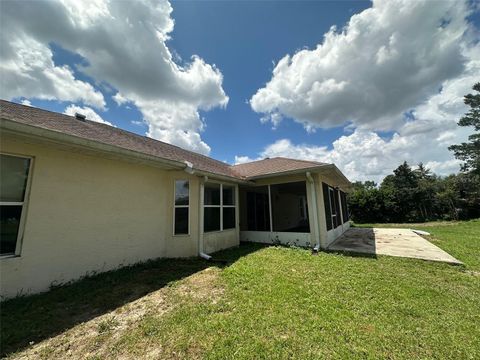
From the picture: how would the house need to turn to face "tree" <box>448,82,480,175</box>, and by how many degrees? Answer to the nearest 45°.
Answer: approximately 135° to its right

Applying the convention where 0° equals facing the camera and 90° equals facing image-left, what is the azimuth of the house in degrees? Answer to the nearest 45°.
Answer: approximately 135°
